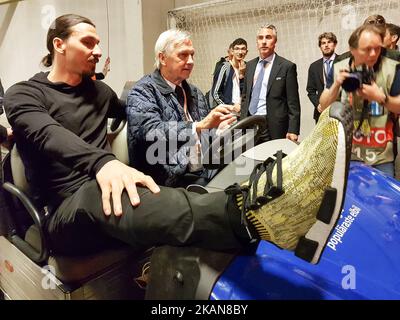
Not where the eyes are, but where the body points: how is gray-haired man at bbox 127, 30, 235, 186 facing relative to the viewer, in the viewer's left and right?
facing the viewer and to the right of the viewer

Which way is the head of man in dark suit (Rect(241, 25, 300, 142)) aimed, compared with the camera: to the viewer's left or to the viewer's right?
to the viewer's left

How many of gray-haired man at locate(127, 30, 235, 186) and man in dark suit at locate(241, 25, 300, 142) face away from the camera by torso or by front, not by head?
0

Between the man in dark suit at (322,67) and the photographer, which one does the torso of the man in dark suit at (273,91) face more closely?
the photographer

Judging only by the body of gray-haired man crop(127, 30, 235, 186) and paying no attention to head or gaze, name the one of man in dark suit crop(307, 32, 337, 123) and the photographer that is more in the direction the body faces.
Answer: the photographer

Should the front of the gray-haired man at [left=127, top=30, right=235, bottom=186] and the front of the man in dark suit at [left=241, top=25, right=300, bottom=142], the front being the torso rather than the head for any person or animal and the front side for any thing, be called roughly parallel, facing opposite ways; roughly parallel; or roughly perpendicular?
roughly perpendicular

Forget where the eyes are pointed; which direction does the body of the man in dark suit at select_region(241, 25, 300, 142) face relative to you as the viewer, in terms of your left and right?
facing the viewer and to the left of the viewer

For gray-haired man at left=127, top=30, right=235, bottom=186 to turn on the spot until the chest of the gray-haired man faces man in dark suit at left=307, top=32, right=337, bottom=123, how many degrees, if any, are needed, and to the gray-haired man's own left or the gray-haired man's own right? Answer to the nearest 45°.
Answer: approximately 90° to the gray-haired man's own left

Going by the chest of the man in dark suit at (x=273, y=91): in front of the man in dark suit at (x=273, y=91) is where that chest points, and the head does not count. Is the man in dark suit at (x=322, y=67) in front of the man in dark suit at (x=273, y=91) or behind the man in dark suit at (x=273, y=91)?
behind

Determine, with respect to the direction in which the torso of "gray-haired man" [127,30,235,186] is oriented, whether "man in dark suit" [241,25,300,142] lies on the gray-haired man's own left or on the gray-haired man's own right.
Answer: on the gray-haired man's own left
